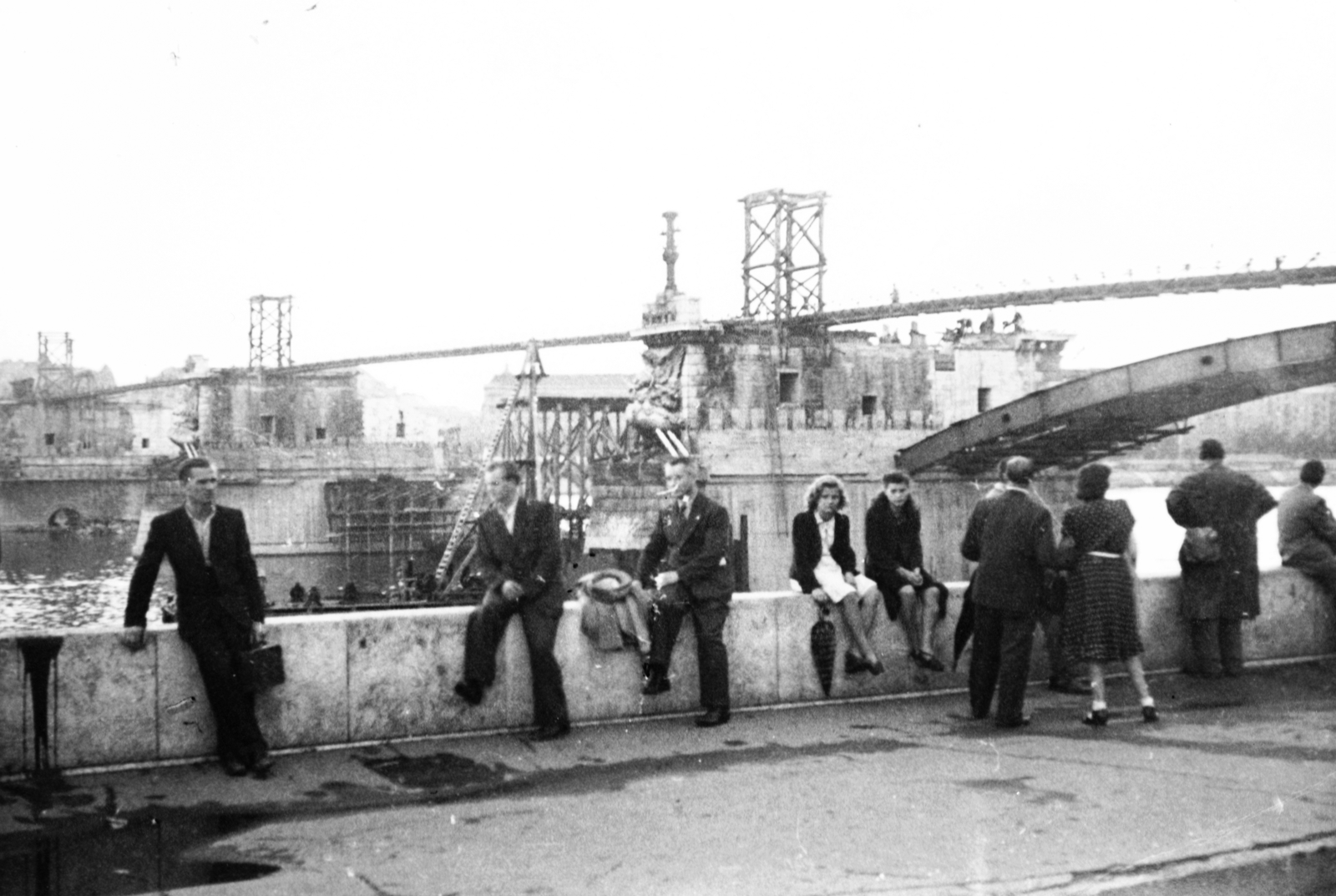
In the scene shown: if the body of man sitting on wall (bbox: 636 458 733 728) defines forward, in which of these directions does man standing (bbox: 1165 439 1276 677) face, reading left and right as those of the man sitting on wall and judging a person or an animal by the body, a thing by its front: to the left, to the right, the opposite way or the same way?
the opposite way

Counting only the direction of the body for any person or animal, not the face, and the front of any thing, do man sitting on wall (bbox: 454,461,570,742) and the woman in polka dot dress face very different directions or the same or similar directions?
very different directions

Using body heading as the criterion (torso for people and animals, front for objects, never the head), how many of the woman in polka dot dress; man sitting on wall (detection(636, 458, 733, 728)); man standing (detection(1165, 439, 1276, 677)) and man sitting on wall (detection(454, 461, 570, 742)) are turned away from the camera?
2

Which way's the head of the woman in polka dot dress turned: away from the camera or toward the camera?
away from the camera

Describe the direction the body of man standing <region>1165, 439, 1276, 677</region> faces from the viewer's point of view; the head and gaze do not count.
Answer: away from the camera

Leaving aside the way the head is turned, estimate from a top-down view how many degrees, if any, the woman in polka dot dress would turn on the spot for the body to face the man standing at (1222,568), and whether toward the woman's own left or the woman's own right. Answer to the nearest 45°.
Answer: approximately 45° to the woman's own right

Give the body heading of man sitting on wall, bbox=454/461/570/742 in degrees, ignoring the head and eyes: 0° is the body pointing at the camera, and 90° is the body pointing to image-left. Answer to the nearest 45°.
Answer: approximately 45°

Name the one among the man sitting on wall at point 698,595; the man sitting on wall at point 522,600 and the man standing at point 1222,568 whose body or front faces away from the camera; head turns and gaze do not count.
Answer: the man standing

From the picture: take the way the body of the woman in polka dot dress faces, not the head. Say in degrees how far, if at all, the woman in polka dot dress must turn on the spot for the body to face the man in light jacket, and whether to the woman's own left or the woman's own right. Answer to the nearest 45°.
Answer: approximately 45° to the woman's own right

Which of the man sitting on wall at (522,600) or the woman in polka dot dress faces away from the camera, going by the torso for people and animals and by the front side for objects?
the woman in polka dot dress

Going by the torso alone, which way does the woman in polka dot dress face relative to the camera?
away from the camera

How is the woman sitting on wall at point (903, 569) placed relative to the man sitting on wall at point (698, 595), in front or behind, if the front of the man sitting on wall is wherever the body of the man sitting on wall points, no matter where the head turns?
behind

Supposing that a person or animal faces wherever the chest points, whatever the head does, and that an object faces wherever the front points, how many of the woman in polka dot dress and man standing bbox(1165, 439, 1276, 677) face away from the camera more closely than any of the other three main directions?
2

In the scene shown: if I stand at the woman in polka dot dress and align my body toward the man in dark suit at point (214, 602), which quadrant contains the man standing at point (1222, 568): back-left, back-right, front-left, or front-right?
back-right
